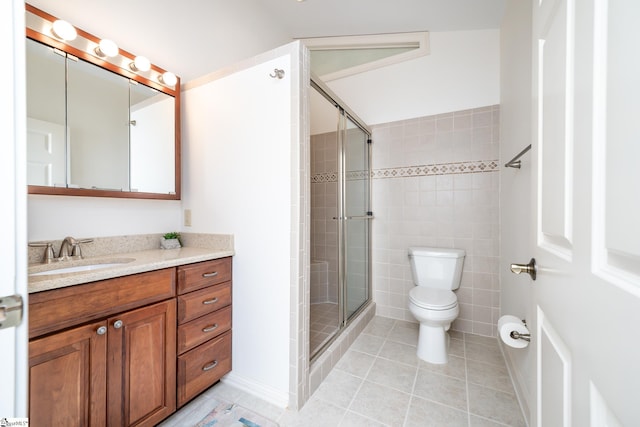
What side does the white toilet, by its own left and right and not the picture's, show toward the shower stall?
right

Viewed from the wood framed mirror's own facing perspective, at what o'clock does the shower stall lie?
The shower stall is roughly at 11 o'clock from the wood framed mirror.

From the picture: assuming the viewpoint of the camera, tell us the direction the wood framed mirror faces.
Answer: facing the viewer and to the right of the viewer

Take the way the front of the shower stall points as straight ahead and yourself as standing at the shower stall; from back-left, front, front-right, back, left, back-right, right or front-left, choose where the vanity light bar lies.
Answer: right

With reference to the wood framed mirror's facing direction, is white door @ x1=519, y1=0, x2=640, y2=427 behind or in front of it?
in front

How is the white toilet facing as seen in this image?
toward the camera

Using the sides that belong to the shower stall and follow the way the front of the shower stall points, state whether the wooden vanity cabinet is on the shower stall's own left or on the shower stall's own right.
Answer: on the shower stall's own right

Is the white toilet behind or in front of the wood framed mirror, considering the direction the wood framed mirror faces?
in front

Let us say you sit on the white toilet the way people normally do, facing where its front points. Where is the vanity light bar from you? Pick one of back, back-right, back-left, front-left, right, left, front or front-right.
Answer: front-right

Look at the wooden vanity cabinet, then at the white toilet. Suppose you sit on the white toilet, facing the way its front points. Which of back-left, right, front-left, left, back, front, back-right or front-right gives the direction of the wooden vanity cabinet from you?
front-right

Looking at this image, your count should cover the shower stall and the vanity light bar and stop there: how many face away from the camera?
0
